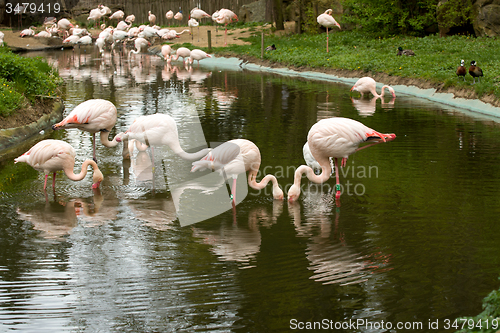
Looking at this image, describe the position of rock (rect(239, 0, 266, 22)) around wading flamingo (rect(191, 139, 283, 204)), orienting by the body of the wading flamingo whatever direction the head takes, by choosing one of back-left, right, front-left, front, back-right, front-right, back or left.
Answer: left

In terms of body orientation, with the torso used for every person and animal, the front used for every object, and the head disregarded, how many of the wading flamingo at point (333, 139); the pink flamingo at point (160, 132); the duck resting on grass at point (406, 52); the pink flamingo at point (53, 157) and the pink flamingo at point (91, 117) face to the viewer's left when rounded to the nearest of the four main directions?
2

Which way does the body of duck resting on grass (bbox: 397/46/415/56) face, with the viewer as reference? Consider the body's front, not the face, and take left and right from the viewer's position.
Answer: facing to the left of the viewer

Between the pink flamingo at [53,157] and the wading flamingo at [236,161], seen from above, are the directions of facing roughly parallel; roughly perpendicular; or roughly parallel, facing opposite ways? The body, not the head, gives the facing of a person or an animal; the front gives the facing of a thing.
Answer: roughly parallel

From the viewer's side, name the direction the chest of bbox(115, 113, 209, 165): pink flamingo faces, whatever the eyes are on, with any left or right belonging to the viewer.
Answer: facing to the right of the viewer

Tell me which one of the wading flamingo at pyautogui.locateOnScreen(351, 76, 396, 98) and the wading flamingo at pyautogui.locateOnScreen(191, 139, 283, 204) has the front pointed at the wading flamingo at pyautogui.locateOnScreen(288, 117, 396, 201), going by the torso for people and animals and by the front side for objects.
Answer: the wading flamingo at pyautogui.locateOnScreen(191, 139, 283, 204)

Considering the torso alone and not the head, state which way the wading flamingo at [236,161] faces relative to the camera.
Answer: to the viewer's right

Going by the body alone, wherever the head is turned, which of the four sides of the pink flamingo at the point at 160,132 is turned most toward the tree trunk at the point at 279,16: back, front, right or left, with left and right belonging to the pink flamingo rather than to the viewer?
left

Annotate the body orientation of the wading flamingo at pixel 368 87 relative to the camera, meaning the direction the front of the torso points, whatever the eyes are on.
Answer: to the viewer's right

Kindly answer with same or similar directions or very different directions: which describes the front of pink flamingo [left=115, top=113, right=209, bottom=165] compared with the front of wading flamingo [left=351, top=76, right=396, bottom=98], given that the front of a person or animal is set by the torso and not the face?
same or similar directions

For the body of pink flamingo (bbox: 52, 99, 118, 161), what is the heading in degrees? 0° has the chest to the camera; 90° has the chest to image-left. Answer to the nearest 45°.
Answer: approximately 270°

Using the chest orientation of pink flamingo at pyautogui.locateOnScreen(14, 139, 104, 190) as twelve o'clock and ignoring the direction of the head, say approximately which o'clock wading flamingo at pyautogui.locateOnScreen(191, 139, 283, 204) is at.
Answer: The wading flamingo is roughly at 1 o'clock from the pink flamingo.

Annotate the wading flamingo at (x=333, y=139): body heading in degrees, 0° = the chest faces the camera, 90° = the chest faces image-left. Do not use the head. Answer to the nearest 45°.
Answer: approximately 90°

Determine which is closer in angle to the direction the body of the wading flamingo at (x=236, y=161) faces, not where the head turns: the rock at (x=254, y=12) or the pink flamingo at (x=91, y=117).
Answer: the rock
